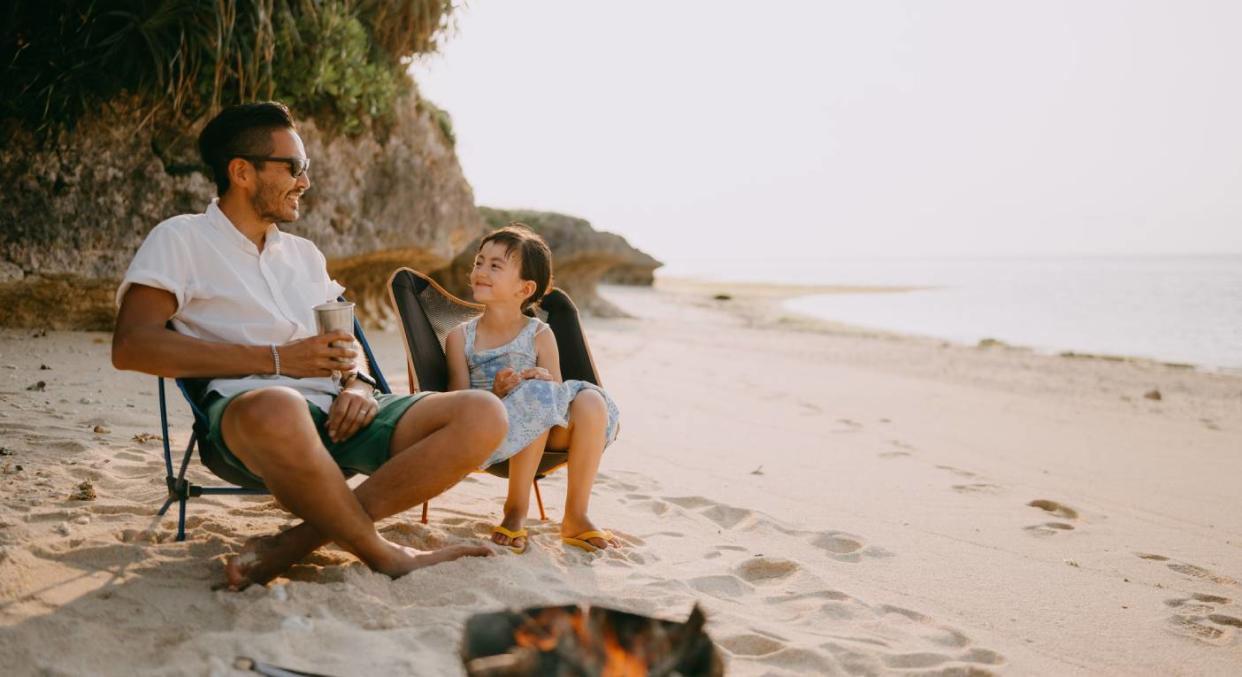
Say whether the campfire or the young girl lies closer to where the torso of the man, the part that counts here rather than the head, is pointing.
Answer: the campfire

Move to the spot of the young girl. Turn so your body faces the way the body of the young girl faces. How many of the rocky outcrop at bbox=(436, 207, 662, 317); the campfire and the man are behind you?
1

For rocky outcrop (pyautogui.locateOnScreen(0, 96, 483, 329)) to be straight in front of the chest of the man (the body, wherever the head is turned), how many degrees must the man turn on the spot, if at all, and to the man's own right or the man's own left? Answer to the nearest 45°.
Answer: approximately 135° to the man's own left

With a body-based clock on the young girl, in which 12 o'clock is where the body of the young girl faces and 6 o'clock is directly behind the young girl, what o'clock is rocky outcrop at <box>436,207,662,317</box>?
The rocky outcrop is roughly at 6 o'clock from the young girl.

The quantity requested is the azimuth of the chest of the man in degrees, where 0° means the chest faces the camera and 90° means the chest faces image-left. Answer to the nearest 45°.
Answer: approximately 315°

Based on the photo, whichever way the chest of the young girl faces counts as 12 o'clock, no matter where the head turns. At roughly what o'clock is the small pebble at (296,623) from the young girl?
The small pebble is roughly at 1 o'clock from the young girl.

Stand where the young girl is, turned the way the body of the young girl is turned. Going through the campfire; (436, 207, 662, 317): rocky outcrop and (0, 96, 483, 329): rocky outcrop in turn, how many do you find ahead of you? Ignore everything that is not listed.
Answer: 1

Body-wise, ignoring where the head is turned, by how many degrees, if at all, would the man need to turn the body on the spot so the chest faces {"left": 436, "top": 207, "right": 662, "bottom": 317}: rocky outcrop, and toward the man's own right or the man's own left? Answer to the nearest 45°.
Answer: approximately 135° to the man's own left

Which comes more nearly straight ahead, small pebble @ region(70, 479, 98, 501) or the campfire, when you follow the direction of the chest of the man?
the campfire

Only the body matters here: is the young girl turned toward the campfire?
yes

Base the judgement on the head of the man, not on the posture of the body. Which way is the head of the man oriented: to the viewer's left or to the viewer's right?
to the viewer's right

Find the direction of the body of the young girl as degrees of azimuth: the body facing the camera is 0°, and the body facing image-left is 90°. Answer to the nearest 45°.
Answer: approximately 0°
